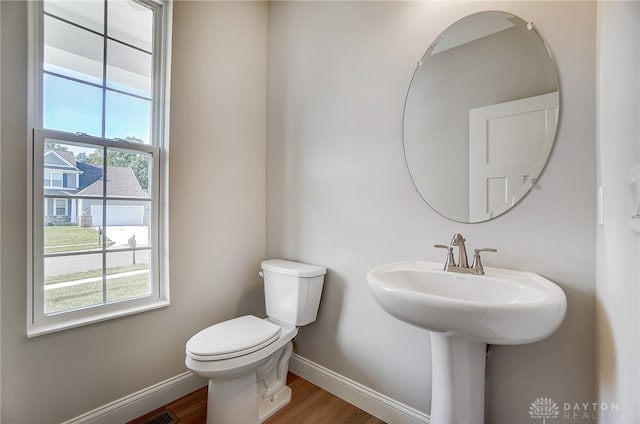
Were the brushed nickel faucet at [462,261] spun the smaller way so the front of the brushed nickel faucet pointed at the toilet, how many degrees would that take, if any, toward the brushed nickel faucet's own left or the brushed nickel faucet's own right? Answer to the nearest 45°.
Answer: approximately 45° to the brushed nickel faucet's own right

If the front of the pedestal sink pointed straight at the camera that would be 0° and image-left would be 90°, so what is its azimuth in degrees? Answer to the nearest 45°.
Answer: approximately 45°

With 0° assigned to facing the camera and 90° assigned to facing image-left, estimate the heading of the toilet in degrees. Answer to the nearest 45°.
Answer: approximately 45°

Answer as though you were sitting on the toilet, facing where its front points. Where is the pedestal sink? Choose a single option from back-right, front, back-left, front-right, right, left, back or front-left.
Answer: left

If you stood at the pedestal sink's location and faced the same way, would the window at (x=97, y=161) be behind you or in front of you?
in front

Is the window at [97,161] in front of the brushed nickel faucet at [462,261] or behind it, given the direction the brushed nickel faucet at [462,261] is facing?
in front

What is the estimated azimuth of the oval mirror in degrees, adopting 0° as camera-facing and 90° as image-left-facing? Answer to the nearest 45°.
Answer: approximately 45°
